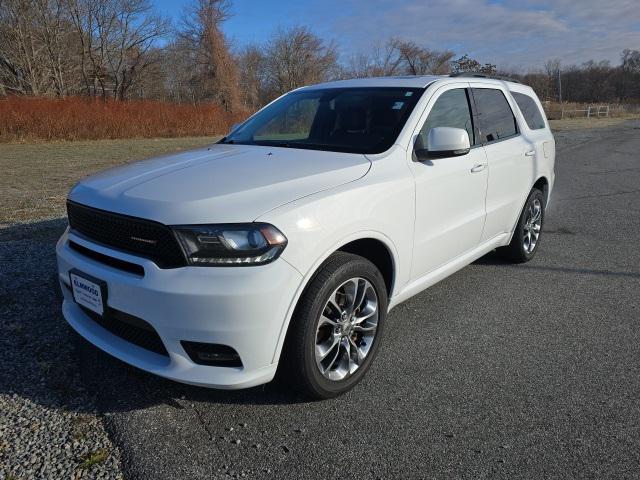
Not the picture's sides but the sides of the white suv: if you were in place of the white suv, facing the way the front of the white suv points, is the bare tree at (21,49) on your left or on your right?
on your right

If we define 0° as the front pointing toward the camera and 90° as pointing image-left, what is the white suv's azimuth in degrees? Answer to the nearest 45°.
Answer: approximately 45°
